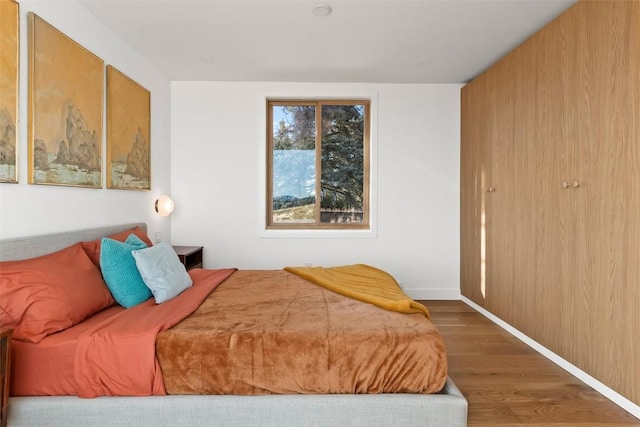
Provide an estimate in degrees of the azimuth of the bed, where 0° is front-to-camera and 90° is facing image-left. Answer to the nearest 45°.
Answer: approximately 270°

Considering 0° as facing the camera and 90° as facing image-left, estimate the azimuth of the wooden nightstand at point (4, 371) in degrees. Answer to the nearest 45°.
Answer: approximately 315°

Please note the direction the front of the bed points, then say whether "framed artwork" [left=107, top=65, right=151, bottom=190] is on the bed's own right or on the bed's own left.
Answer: on the bed's own left

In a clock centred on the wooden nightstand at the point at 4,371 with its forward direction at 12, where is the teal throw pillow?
The teal throw pillow is roughly at 9 o'clock from the wooden nightstand.
